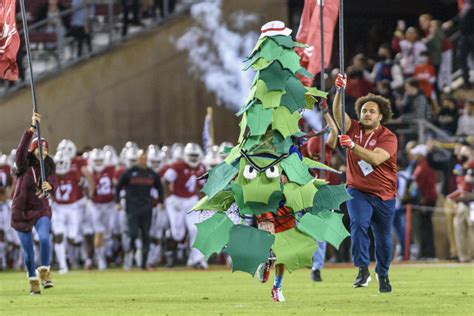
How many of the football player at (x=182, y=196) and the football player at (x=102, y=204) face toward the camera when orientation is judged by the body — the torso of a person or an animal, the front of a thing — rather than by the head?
2

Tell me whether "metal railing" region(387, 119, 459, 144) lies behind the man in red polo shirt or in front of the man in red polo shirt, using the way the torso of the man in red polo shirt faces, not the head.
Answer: behind

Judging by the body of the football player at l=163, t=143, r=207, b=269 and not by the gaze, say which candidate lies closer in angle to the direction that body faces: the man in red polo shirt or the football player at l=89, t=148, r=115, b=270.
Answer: the man in red polo shirt

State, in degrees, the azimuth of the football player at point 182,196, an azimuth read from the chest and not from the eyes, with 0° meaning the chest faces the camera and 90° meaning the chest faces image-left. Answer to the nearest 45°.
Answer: approximately 0°

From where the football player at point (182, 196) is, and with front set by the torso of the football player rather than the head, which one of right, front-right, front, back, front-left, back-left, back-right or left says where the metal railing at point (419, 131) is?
left

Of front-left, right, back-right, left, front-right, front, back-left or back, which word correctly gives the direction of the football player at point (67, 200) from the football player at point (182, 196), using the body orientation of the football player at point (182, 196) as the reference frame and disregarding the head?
right
